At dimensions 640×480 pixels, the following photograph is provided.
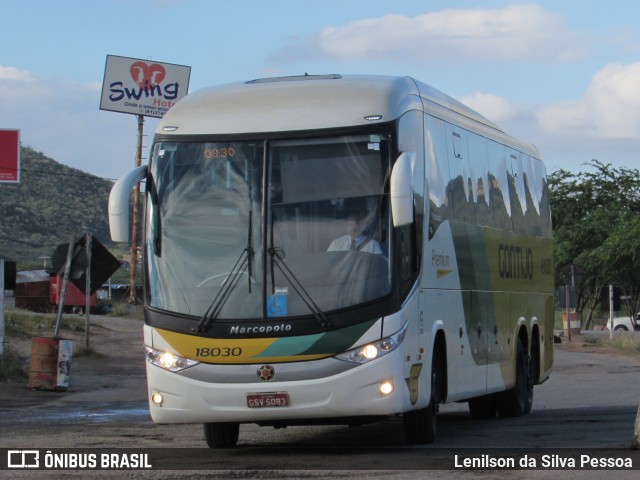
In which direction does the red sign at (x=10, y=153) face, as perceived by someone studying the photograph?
facing the viewer

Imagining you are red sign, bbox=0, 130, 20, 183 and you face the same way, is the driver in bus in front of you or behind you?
in front

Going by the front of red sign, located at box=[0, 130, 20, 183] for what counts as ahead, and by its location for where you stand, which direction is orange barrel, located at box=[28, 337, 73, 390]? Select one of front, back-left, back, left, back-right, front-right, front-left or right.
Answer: front

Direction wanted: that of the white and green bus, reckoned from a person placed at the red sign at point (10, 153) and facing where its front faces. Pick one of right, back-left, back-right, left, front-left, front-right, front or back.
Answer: front
